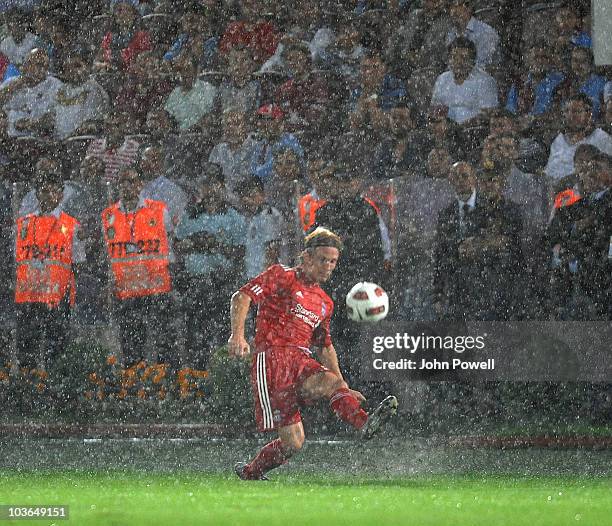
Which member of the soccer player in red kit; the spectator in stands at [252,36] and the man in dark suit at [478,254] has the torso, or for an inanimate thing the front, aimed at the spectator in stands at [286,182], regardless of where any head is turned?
the spectator in stands at [252,36]

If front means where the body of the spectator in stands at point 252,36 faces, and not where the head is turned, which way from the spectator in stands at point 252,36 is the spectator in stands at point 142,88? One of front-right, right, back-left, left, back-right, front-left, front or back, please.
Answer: right

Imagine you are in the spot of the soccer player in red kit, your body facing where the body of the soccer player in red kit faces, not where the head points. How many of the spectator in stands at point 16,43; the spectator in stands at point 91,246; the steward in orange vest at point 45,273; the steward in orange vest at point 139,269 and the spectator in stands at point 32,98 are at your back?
5

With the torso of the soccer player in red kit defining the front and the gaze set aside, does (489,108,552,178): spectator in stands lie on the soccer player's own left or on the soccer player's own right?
on the soccer player's own left

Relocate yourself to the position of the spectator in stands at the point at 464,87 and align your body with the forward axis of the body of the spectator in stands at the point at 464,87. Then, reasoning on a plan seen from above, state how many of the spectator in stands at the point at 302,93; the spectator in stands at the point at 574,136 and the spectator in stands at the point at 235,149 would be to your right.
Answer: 2

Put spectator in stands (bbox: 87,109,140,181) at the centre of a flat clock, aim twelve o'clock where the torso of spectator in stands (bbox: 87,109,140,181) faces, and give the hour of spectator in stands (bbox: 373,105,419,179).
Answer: spectator in stands (bbox: 373,105,419,179) is roughly at 10 o'clock from spectator in stands (bbox: 87,109,140,181).
